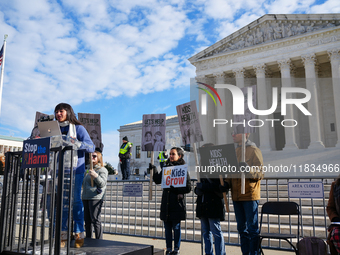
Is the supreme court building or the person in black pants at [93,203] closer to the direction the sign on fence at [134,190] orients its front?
the person in black pants

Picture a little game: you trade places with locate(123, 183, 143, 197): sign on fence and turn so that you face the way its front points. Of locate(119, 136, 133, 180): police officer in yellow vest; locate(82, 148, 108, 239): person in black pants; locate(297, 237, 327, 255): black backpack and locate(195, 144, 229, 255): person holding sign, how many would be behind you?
1

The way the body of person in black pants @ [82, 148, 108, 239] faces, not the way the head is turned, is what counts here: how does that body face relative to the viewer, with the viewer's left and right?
facing the viewer and to the left of the viewer

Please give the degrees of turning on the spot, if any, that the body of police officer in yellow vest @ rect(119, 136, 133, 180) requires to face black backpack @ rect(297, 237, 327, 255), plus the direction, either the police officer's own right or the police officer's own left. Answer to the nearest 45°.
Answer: approximately 45° to the police officer's own left

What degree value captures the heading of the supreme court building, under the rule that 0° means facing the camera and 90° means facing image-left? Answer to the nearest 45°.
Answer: approximately 45°

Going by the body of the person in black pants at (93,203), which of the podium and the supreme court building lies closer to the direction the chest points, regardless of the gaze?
the podium

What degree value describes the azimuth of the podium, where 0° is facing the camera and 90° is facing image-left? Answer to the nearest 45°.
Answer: approximately 45°

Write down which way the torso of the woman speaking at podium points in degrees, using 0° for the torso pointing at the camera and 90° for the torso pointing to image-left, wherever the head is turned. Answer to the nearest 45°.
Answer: approximately 45°

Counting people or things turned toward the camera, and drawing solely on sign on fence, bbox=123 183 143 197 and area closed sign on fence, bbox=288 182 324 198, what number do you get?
2

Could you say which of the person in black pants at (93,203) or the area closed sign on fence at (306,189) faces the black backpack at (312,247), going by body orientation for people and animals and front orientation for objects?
the area closed sign on fence

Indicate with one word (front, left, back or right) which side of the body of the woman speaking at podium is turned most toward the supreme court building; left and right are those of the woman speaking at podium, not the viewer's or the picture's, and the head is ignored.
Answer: back

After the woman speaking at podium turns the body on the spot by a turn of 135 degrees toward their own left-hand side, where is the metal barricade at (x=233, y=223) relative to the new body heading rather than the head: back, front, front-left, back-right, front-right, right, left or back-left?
front-left

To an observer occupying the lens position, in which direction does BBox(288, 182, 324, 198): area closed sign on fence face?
facing the viewer
